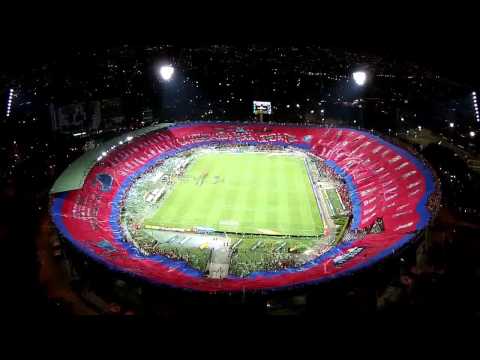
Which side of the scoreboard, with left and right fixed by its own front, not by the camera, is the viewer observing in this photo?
front

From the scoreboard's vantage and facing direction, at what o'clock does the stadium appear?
The stadium is roughly at 12 o'clock from the scoreboard.

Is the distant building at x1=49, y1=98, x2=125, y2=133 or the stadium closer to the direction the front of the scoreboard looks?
the stadium

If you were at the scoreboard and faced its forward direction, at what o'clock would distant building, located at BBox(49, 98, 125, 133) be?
The distant building is roughly at 2 o'clock from the scoreboard.
